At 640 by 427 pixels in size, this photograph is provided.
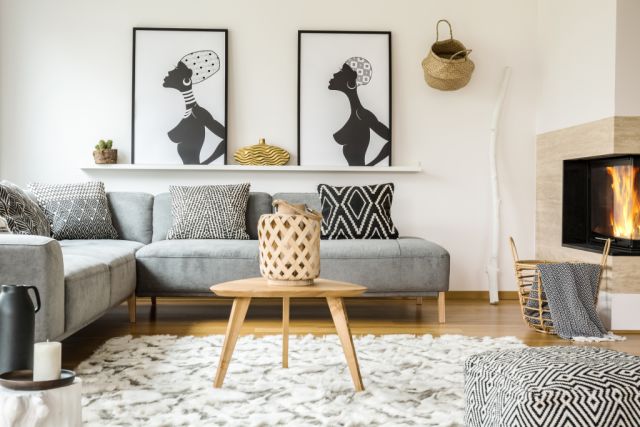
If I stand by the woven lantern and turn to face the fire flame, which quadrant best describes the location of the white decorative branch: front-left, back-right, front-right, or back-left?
front-left

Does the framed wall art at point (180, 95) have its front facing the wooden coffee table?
yes

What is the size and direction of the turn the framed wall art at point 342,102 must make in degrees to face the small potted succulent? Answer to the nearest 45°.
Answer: approximately 90° to its right

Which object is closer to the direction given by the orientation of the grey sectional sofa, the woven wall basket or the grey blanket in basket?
the grey blanket in basket

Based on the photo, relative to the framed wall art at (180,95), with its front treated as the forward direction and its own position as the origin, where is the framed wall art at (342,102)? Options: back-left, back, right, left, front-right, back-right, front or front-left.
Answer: left

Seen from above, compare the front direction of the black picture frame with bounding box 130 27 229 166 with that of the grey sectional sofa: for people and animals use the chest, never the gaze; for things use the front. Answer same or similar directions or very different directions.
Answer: same or similar directions

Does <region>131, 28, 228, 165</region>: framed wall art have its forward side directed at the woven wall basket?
no

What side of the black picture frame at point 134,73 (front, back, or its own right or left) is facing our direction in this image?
front

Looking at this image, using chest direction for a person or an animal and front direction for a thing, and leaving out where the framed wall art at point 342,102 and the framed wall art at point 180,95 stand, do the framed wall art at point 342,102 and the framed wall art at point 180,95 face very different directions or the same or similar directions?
same or similar directions

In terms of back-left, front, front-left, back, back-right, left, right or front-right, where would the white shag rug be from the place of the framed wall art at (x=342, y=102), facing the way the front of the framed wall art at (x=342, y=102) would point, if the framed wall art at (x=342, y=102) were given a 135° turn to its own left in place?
back-right

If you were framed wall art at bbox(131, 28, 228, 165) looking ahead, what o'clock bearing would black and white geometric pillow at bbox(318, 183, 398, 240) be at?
The black and white geometric pillow is roughly at 10 o'clock from the framed wall art.

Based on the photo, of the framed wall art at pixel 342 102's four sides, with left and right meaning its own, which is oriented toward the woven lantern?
front

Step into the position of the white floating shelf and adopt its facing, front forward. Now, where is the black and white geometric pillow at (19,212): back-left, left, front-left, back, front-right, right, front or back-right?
front-right

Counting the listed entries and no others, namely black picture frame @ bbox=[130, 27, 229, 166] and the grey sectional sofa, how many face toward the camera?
2

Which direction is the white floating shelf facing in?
toward the camera

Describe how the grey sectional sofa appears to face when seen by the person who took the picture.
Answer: facing the viewer
